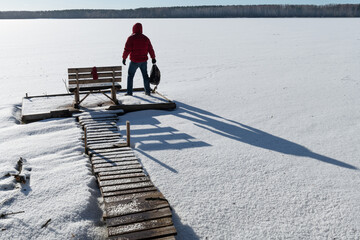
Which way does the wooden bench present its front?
away from the camera

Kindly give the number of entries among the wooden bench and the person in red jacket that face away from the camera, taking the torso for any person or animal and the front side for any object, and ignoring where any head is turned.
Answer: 2

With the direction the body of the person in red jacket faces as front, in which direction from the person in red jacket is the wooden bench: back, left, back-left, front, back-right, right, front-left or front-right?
back-left

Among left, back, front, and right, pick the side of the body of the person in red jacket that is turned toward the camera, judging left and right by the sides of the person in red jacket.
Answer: back

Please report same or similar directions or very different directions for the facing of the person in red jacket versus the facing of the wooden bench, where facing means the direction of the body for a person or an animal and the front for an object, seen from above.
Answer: same or similar directions

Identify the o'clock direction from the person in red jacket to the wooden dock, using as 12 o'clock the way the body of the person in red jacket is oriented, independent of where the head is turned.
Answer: The wooden dock is roughly at 6 o'clock from the person in red jacket.

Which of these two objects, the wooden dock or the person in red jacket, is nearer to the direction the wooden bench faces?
the person in red jacket
